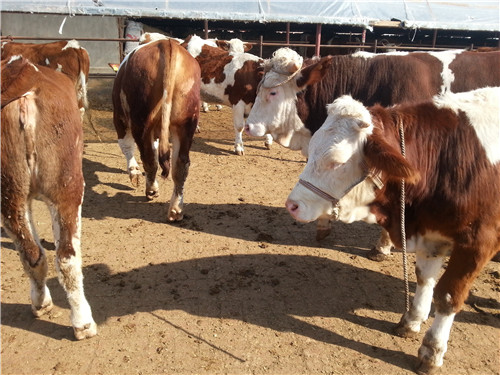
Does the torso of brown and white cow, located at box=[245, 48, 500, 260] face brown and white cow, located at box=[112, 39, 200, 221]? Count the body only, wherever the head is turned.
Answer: yes

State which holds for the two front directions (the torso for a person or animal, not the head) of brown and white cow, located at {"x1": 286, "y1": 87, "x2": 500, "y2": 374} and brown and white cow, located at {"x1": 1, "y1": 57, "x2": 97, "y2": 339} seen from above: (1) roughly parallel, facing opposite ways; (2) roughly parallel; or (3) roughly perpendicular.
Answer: roughly perpendicular

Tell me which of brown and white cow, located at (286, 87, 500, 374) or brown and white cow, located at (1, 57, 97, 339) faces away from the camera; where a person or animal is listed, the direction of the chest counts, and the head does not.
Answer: brown and white cow, located at (1, 57, 97, 339)

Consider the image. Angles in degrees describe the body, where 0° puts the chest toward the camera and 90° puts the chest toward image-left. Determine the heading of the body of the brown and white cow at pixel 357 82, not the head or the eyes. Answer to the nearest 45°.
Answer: approximately 90°

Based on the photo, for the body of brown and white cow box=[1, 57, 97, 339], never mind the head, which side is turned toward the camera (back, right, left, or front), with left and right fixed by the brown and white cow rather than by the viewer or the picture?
back

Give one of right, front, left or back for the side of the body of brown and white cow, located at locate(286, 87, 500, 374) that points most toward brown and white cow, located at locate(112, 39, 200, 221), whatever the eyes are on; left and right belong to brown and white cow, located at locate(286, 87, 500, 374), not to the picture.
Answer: right

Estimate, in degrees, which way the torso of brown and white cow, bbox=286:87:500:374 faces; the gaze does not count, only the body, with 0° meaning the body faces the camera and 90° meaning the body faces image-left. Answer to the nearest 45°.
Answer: approximately 45°

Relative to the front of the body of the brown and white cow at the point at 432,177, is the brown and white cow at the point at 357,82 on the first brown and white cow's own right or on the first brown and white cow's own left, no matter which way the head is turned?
on the first brown and white cow's own right
